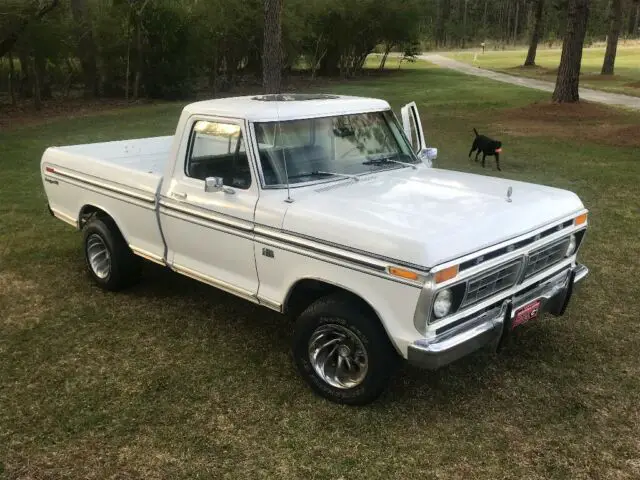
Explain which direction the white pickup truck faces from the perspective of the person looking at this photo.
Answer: facing the viewer and to the right of the viewer

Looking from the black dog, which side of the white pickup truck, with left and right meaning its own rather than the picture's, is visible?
left
